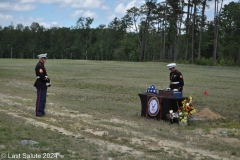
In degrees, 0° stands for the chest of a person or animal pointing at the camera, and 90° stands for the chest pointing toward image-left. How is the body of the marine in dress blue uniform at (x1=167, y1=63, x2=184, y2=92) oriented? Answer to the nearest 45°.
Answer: approximately 45°

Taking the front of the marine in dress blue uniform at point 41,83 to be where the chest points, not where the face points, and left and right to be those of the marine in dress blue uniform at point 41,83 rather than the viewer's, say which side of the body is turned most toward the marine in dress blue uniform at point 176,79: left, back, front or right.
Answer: front

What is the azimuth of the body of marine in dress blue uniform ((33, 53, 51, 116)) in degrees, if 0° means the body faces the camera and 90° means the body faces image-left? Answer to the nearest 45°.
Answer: approximately 270°

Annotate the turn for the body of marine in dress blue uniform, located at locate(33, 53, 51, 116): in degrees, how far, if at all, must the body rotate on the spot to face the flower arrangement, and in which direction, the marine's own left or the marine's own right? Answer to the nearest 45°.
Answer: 0° — they already face it

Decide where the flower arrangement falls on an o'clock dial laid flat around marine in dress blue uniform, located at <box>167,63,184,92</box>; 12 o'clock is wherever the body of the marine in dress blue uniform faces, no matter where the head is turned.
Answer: The flower arrangement is roughly at 10 o'clock from the marine in dress blue uniform.

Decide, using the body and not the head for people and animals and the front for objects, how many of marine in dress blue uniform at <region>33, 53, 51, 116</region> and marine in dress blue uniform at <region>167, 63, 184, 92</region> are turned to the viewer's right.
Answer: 1

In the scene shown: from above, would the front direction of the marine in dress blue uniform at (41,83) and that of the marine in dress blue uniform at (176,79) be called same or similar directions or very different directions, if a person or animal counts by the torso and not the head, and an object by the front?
very different directions

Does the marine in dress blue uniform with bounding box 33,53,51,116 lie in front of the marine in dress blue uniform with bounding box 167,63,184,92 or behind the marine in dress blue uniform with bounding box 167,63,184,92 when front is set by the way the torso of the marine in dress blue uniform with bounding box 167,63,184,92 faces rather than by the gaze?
in front
